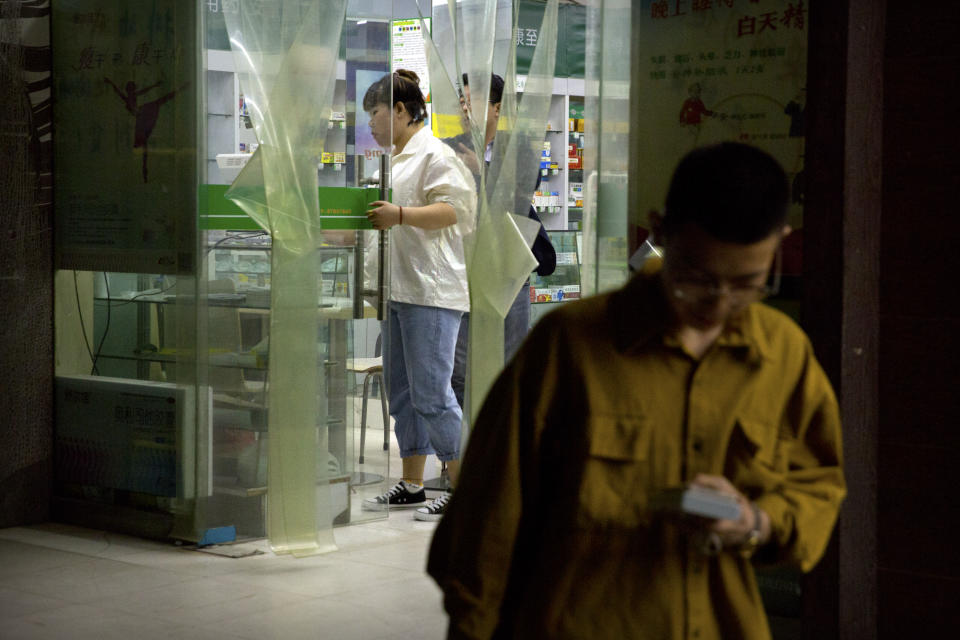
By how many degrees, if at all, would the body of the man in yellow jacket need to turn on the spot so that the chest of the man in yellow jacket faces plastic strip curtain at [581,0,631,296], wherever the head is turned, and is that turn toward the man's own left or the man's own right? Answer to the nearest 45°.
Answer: approximately 180°

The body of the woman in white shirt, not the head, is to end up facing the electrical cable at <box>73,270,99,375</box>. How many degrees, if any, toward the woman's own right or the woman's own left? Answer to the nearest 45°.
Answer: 0° — they already face it

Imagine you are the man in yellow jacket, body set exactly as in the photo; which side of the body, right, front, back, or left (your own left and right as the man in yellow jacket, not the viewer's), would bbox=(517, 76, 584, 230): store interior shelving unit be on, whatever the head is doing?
back

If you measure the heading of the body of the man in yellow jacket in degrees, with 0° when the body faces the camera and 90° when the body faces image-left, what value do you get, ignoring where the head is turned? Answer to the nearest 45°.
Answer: approximately 0°

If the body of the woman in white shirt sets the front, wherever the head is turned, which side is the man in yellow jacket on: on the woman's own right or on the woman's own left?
on the woman's own left

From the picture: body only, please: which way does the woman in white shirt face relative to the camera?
to the viewer's left

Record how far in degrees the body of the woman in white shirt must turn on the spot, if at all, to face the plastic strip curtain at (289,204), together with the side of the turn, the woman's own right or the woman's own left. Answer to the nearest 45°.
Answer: approximately 45° to the woman's own left

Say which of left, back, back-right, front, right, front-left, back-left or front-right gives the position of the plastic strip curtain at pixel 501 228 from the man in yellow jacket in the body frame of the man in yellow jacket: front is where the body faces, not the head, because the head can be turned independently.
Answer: back

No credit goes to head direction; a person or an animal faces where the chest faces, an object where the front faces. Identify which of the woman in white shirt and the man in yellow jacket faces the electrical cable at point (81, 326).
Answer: the woman in white shirt

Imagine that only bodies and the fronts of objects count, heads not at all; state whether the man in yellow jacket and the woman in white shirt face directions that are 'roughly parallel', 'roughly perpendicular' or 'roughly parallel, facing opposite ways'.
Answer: roughly perpendicular

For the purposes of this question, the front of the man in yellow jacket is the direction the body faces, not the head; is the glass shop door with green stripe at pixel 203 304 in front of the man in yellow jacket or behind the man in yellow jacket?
behind

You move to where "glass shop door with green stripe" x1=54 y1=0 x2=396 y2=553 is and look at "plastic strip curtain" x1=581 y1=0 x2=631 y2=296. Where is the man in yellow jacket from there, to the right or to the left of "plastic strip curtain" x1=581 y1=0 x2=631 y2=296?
right

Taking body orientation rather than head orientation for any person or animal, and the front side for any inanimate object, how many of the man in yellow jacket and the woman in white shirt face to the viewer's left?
1
